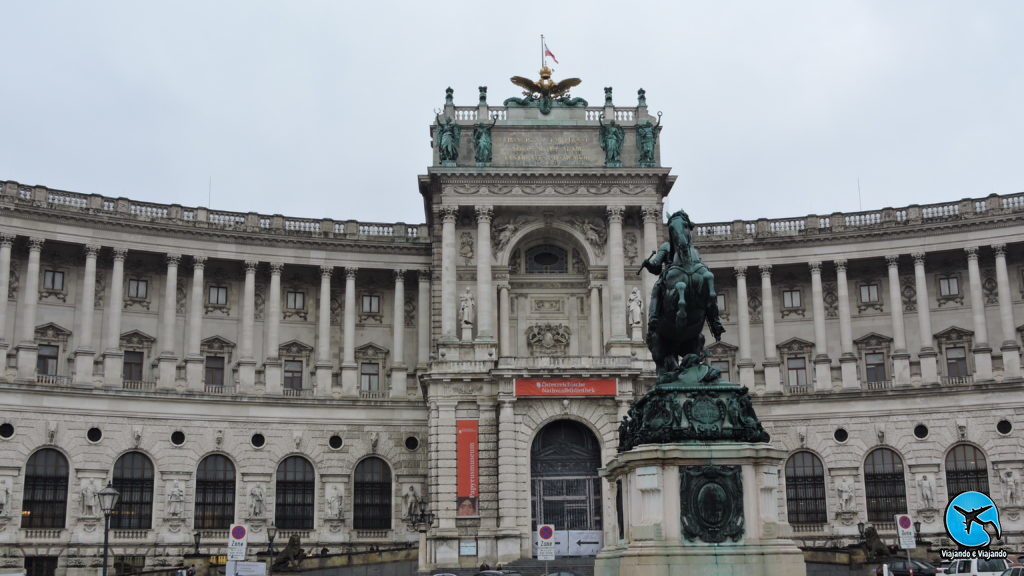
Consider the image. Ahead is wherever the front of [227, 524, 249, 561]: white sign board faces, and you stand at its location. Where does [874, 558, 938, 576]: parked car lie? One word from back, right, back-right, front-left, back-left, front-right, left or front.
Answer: left

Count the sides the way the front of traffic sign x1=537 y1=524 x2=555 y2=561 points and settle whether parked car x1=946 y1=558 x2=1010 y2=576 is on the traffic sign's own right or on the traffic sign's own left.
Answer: on the traffic sign's own left

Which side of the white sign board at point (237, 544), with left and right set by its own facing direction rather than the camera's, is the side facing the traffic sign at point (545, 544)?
left

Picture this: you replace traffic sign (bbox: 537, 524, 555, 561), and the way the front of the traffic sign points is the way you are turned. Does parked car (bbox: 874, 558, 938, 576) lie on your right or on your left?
on your left

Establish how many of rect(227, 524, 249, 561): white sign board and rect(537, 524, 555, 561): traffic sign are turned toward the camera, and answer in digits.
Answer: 2

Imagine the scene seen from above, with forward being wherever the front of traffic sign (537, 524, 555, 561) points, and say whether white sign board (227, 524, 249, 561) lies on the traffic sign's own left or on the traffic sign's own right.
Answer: on the traffic sign's own right

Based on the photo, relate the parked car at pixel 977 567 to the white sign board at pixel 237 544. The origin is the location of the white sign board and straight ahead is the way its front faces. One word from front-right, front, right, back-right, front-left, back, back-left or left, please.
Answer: left

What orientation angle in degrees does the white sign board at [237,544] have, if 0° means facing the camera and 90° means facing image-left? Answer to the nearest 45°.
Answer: approximately 0°
